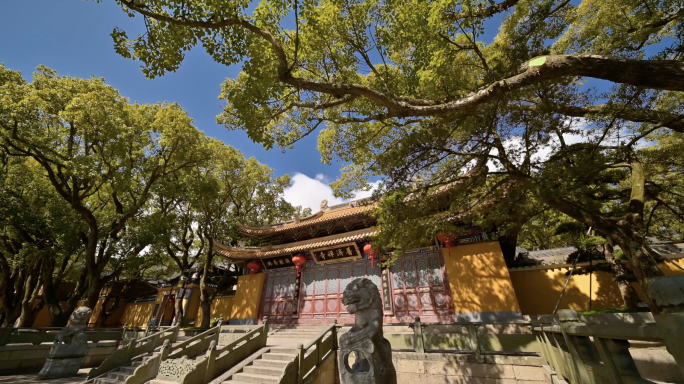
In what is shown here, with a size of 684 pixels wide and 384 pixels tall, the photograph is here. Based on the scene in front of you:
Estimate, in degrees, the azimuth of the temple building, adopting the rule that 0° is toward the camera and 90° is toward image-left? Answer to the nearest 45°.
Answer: approximately 45°

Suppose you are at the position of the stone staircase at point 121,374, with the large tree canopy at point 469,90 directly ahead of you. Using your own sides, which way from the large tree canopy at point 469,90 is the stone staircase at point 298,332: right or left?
left

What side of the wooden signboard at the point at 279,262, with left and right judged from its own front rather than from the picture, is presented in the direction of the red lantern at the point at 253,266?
right

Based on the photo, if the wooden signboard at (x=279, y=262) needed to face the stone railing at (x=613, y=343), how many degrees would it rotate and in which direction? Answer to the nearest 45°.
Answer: approximately 45° to its left

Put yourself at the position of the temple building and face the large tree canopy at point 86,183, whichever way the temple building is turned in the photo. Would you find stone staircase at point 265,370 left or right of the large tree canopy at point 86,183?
left

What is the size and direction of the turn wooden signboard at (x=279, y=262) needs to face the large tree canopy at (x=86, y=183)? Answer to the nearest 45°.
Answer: approximately 45° to its right

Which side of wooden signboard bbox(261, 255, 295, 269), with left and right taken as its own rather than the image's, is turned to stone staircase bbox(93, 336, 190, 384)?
front

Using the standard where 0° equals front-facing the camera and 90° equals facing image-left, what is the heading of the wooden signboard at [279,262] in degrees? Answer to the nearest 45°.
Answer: approximately 45°

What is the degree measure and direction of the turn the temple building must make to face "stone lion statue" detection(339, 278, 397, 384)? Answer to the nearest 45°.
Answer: approximately 45° to its left

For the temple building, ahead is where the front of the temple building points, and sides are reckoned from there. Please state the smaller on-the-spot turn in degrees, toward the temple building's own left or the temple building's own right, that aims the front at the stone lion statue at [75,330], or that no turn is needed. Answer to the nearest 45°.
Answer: approximately 45° to the temple building's own right

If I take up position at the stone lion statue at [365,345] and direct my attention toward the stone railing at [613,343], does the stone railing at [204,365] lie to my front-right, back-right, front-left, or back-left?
back-left
